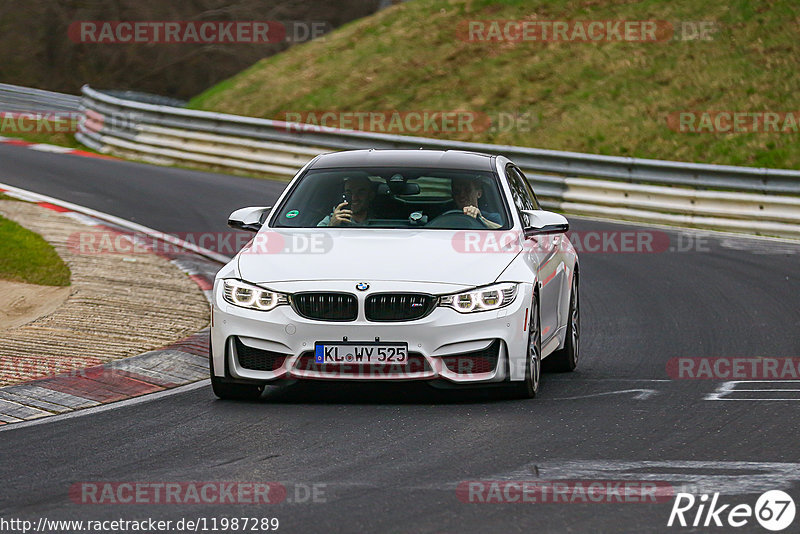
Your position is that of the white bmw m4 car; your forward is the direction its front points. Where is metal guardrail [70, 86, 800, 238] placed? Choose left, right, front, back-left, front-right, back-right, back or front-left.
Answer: back

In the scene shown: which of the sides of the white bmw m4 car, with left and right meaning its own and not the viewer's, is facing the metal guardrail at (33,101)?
back

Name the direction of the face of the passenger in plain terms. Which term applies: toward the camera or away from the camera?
toward the camera

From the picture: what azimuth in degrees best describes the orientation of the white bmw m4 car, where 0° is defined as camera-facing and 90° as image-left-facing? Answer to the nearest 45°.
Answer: approximately 0°
